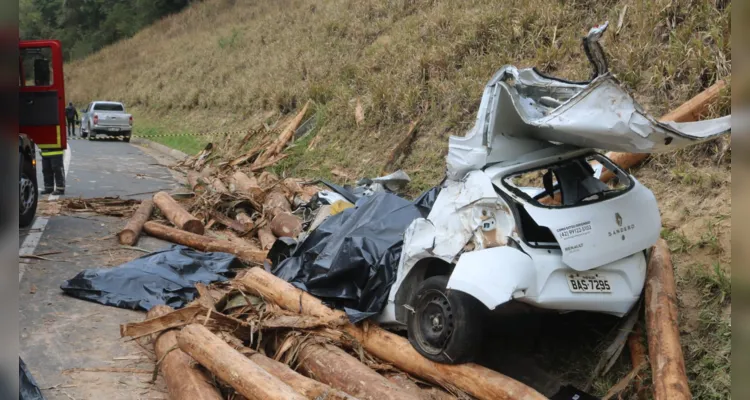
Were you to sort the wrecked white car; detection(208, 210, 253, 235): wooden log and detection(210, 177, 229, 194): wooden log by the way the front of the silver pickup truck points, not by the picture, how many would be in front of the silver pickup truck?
0

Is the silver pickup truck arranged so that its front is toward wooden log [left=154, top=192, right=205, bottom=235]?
no

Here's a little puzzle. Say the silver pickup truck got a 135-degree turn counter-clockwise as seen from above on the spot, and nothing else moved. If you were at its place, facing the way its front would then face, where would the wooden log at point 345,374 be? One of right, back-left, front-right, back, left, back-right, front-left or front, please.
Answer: front-left

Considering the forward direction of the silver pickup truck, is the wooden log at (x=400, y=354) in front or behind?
behind

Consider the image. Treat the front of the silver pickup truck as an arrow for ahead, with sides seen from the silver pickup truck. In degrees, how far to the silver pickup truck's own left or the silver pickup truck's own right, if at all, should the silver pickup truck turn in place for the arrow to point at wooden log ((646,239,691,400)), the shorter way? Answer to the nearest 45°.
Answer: approximately 180°

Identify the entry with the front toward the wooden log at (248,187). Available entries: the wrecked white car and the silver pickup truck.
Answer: the wrecked white car

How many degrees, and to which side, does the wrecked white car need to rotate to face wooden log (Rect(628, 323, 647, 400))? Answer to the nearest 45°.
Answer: approximately 135° to its right

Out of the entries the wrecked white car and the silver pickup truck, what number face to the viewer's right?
0

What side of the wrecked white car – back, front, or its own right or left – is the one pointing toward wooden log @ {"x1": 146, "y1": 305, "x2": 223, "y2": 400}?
left

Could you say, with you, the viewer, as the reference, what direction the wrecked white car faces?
facing away from the viewer and to the left of the viewer

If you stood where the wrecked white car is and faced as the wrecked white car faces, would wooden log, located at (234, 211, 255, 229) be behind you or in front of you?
in front
